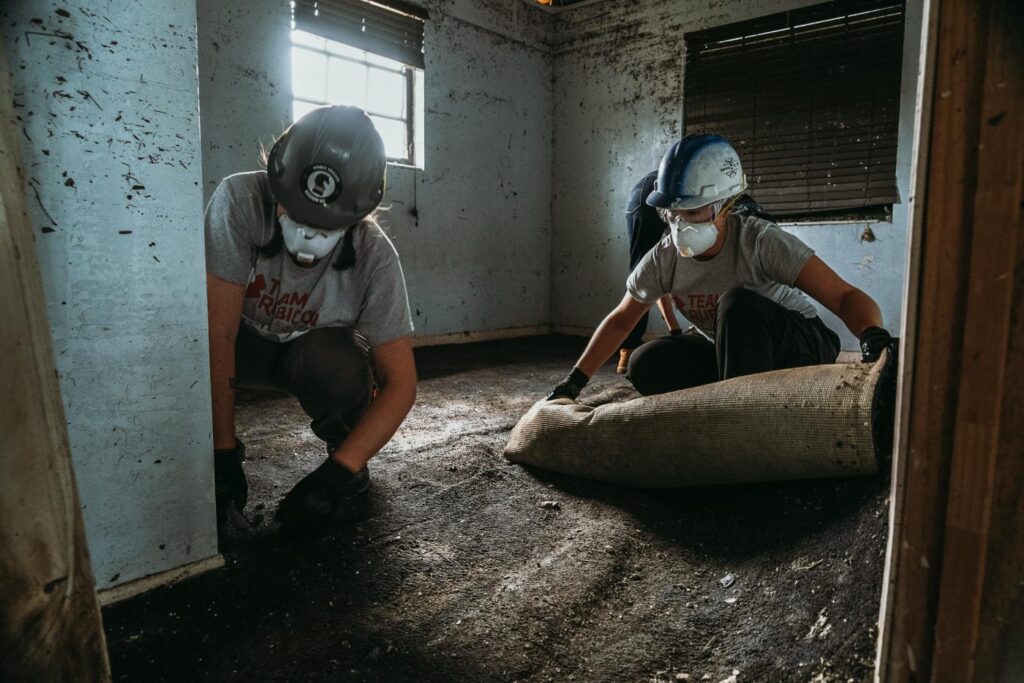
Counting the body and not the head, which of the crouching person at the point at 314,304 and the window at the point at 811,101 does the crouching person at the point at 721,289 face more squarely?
the crouching person

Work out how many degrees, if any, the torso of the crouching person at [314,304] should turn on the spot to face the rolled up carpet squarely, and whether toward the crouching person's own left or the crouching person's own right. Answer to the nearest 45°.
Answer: approximately 90° to the crouching person's own left

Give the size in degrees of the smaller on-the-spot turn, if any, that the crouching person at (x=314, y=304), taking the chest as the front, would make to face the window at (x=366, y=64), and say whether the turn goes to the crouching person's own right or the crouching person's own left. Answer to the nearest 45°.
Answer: approximately 180°

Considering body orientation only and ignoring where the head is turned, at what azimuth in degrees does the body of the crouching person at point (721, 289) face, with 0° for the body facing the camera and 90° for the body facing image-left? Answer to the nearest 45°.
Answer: approximately 45°

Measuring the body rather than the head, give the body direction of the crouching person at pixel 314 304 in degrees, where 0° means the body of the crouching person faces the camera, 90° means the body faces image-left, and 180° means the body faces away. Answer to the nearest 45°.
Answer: approximately 0°

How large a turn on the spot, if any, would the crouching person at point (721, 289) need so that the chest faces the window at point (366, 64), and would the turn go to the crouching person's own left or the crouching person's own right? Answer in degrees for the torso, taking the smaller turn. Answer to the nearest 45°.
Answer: approximately 90° to the crouching person's own right

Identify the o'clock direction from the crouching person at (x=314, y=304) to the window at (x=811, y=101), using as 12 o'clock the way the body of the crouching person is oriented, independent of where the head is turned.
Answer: The window is roughly at 8 o'clock from the crouching person.

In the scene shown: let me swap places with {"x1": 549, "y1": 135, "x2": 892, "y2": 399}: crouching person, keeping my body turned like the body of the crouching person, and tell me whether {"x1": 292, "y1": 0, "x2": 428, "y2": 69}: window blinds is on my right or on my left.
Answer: on my right
